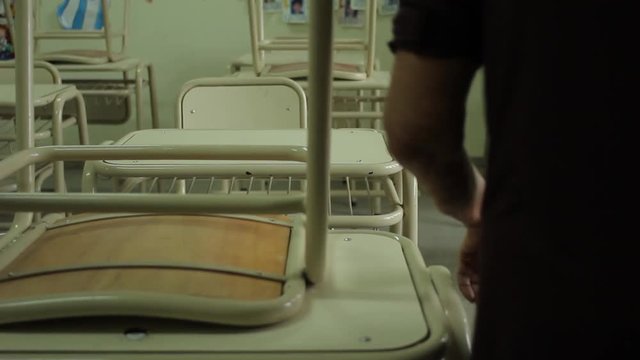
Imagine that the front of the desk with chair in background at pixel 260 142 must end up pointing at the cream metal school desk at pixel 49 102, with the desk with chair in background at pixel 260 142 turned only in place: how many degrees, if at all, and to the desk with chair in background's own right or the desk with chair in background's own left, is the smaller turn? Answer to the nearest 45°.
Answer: approximately 135° to the desk with chair in background's own right

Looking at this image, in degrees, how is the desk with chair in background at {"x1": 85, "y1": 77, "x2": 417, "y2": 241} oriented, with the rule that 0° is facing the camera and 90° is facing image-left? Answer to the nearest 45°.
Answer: approximately 0°

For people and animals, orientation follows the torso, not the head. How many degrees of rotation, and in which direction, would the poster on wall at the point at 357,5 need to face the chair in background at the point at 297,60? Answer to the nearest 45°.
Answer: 0° — it already faces it

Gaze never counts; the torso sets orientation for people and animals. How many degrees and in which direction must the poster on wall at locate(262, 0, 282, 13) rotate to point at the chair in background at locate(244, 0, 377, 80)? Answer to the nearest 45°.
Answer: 0° — it already faces it

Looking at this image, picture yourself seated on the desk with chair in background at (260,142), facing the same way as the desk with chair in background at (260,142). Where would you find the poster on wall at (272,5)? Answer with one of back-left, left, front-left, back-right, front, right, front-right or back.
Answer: back

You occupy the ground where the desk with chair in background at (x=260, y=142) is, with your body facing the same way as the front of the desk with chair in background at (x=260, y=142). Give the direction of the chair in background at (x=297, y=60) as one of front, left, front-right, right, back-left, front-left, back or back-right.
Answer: back

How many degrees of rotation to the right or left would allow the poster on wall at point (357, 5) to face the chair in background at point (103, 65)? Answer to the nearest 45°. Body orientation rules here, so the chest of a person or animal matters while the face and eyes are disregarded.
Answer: approximately 45° to its right

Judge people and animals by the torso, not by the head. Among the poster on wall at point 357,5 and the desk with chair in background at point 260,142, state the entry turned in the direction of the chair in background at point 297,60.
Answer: the poster on wall

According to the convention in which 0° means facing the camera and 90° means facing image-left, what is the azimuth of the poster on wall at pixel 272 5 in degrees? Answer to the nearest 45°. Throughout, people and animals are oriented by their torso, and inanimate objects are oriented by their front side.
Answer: approximately 0°
